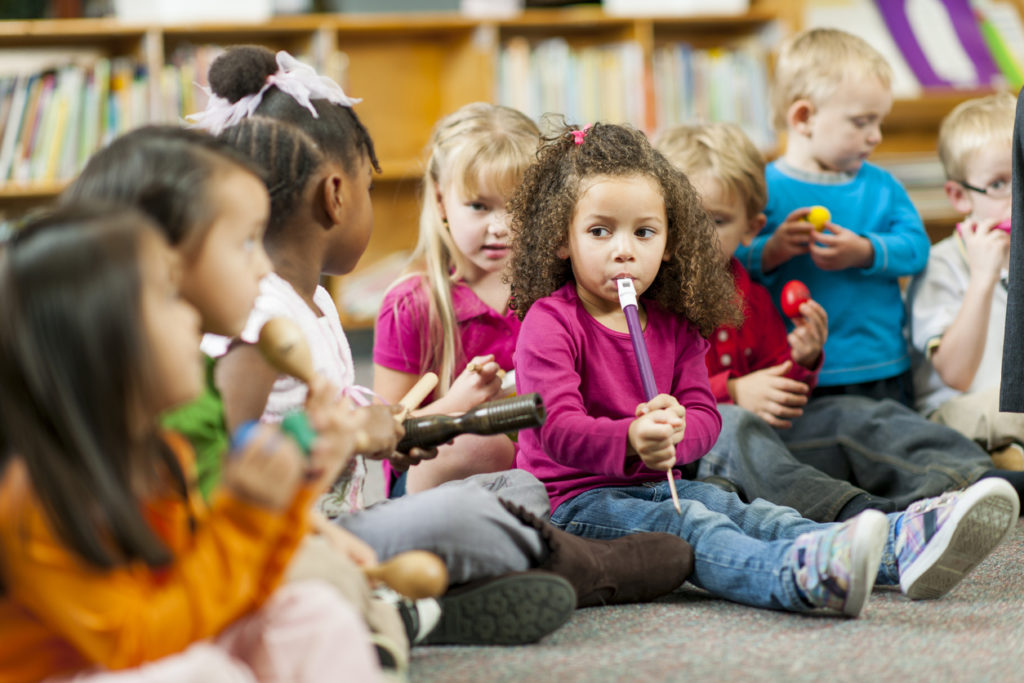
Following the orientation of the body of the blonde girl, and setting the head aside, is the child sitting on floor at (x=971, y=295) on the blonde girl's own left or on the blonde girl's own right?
on the blonde girl's own left

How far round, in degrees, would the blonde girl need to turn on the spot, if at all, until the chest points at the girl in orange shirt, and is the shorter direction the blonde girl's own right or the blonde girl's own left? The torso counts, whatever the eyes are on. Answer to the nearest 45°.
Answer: approximately 45° to the blonde girl's own right

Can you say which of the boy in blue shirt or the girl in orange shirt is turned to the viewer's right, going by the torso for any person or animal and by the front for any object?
the girl in orange shirt

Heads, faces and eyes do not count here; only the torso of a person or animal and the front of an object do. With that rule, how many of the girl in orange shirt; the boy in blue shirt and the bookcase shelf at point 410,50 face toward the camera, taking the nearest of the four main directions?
2

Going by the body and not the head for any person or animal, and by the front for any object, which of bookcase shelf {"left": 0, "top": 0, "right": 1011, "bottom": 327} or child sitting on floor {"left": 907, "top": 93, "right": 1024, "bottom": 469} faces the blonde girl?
the bookcase shelf

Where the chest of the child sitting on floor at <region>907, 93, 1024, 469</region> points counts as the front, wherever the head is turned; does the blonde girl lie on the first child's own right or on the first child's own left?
on the first child's own right

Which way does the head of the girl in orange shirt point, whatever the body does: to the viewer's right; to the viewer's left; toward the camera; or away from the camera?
to the viewer's right

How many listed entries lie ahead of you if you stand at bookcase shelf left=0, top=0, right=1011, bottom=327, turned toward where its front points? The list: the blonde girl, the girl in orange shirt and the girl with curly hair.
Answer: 3

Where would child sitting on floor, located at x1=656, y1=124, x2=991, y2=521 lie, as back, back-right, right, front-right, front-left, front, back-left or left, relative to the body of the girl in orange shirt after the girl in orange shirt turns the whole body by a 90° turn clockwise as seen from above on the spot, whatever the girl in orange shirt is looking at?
back-left

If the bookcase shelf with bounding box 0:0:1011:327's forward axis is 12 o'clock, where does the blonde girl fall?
The blonde girl is roughly at 12 o'clock from the bookcase shelf.
